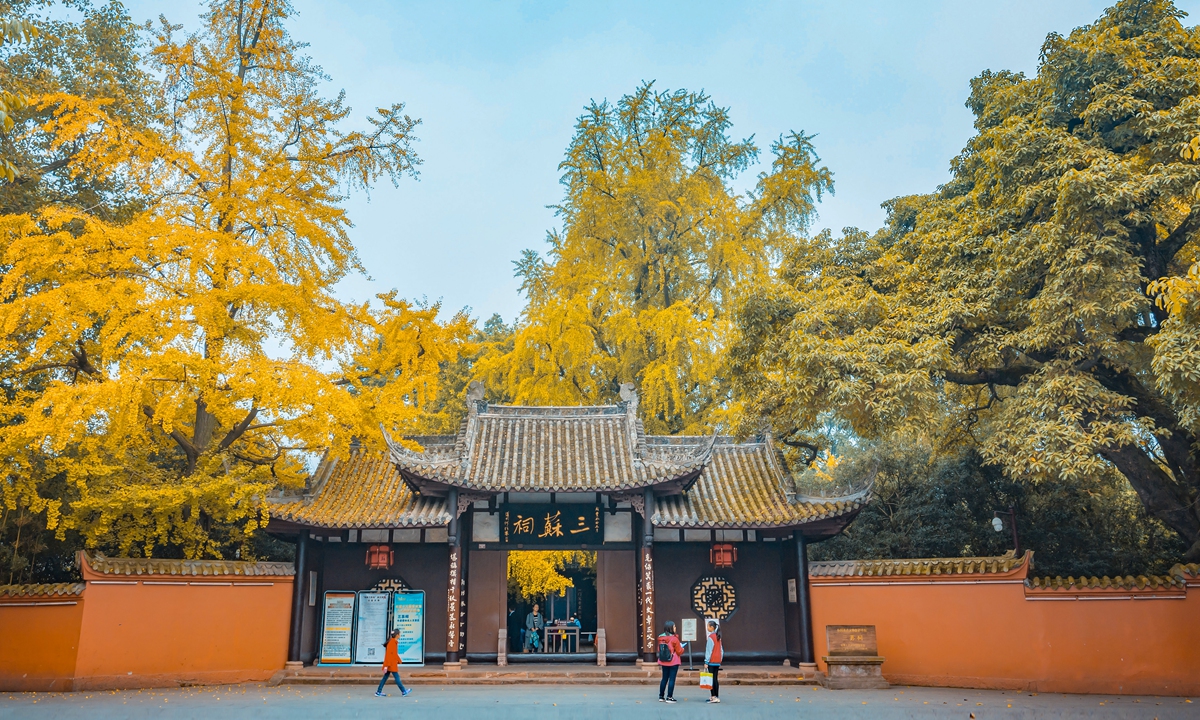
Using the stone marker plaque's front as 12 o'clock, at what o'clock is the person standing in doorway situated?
The person standing in doorway is roughly at 4 o'clock from the stone marker plaque.

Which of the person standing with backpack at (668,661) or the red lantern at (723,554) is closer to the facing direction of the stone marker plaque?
the person standing with backpack

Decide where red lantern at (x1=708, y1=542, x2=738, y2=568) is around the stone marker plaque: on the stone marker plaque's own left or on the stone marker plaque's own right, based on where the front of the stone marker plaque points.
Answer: on the stone marker plaque's own right

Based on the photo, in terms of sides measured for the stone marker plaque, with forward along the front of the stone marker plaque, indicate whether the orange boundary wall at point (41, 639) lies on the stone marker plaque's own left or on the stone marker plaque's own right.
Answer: on the stone marker plaque's own right

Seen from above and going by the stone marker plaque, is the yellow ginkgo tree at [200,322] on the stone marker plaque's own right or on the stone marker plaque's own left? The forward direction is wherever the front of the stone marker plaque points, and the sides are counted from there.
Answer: on the stone marker plaque's own right

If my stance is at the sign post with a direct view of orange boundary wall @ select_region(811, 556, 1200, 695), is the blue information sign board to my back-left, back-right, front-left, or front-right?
back-right

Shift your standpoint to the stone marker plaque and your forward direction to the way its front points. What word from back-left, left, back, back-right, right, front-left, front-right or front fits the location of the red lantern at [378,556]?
right

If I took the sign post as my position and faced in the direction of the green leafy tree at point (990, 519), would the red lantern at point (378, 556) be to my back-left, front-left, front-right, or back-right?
back-left

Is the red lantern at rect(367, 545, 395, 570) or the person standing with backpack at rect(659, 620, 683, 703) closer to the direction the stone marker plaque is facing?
the person standing with backpack

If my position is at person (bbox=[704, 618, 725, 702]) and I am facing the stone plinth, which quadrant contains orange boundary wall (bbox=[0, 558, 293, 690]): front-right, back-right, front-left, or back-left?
back-left

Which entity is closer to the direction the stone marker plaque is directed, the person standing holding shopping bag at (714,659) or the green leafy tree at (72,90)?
the person standing holding shopping bag

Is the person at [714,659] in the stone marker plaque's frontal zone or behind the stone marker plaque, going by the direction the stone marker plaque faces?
frontal zone

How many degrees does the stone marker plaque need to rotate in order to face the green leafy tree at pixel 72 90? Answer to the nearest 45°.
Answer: approximately 90° to its right

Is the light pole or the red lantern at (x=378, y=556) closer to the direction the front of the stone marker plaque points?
the red lantern

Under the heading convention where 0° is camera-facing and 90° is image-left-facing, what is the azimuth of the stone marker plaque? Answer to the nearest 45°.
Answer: approximately 0°
